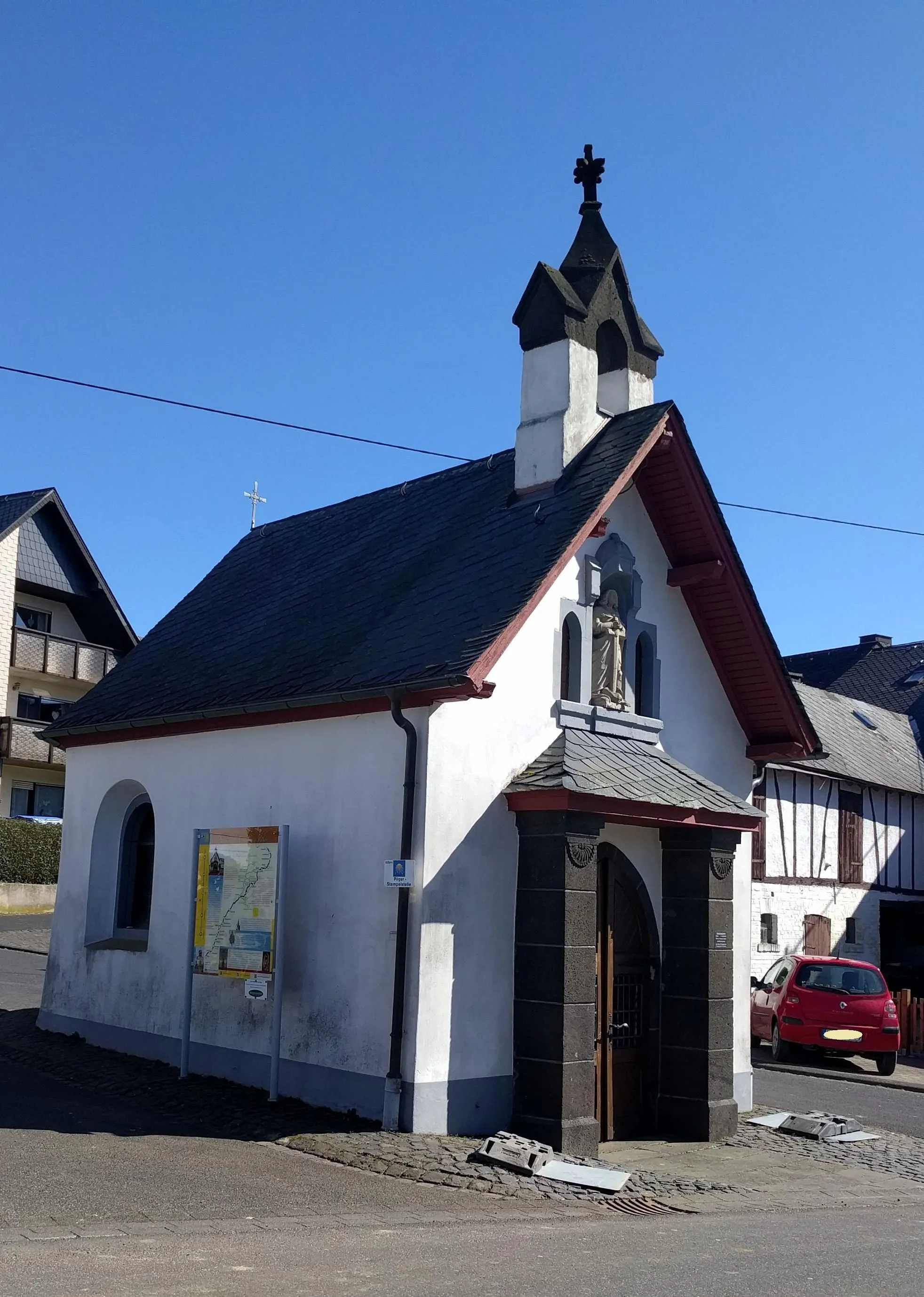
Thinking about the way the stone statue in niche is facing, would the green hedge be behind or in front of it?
behind

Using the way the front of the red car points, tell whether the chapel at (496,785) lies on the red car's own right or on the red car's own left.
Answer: on the red car's own left

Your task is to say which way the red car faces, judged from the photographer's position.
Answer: facing away from the viewer and to the left of the viewer

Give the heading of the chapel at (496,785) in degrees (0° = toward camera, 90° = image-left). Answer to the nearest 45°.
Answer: approximately 315°

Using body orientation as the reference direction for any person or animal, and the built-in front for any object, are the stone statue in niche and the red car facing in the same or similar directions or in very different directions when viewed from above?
very different directions

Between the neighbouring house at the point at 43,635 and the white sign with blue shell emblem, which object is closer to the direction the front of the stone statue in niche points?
the white sign with blue shell emblem

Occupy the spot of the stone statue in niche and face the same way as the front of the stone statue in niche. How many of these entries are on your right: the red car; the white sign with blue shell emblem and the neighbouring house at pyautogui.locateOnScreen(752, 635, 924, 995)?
1

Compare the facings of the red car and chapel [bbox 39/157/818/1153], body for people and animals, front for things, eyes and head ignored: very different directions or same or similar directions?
very different directions
